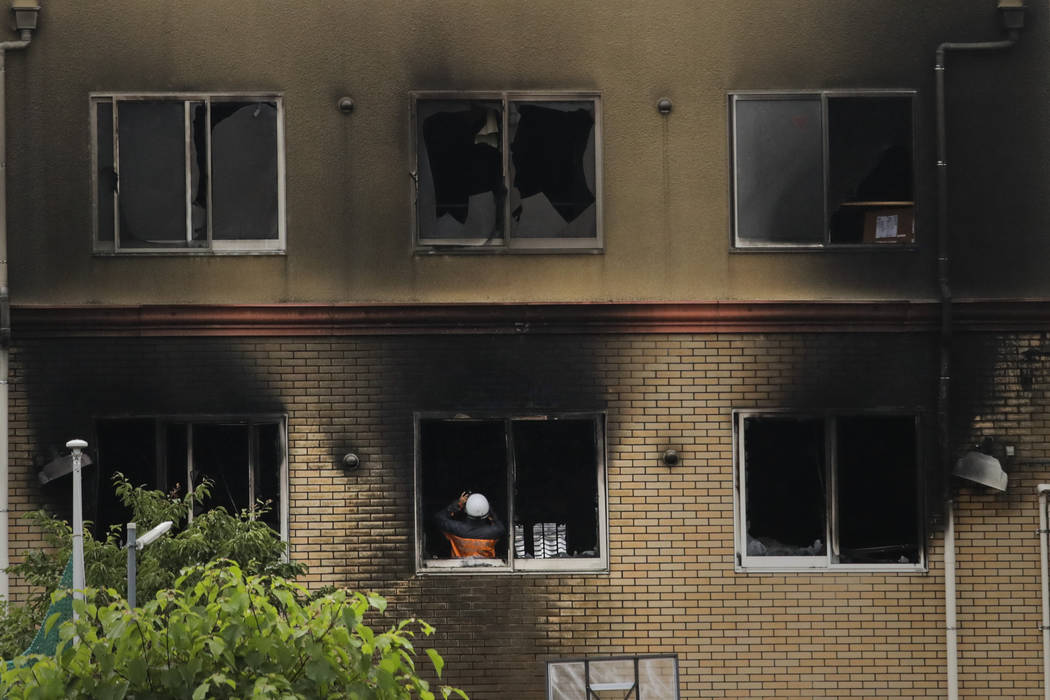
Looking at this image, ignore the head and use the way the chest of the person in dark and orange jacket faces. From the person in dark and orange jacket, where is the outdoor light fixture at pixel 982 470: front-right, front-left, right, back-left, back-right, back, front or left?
right

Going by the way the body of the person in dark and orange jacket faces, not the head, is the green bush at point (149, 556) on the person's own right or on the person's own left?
on the person's own left

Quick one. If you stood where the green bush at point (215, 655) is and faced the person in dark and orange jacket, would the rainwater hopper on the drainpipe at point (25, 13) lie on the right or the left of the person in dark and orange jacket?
left

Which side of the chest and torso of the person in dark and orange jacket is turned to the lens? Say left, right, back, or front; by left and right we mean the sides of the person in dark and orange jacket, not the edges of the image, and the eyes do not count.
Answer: back

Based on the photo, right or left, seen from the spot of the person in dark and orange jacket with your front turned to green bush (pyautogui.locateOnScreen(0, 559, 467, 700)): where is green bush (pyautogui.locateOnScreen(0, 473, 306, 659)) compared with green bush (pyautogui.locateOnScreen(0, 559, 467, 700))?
right

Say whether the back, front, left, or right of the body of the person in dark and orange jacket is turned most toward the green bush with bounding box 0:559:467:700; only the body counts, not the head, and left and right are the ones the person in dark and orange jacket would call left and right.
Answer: back

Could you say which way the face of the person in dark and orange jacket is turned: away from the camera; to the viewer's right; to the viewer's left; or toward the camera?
away from the camera
